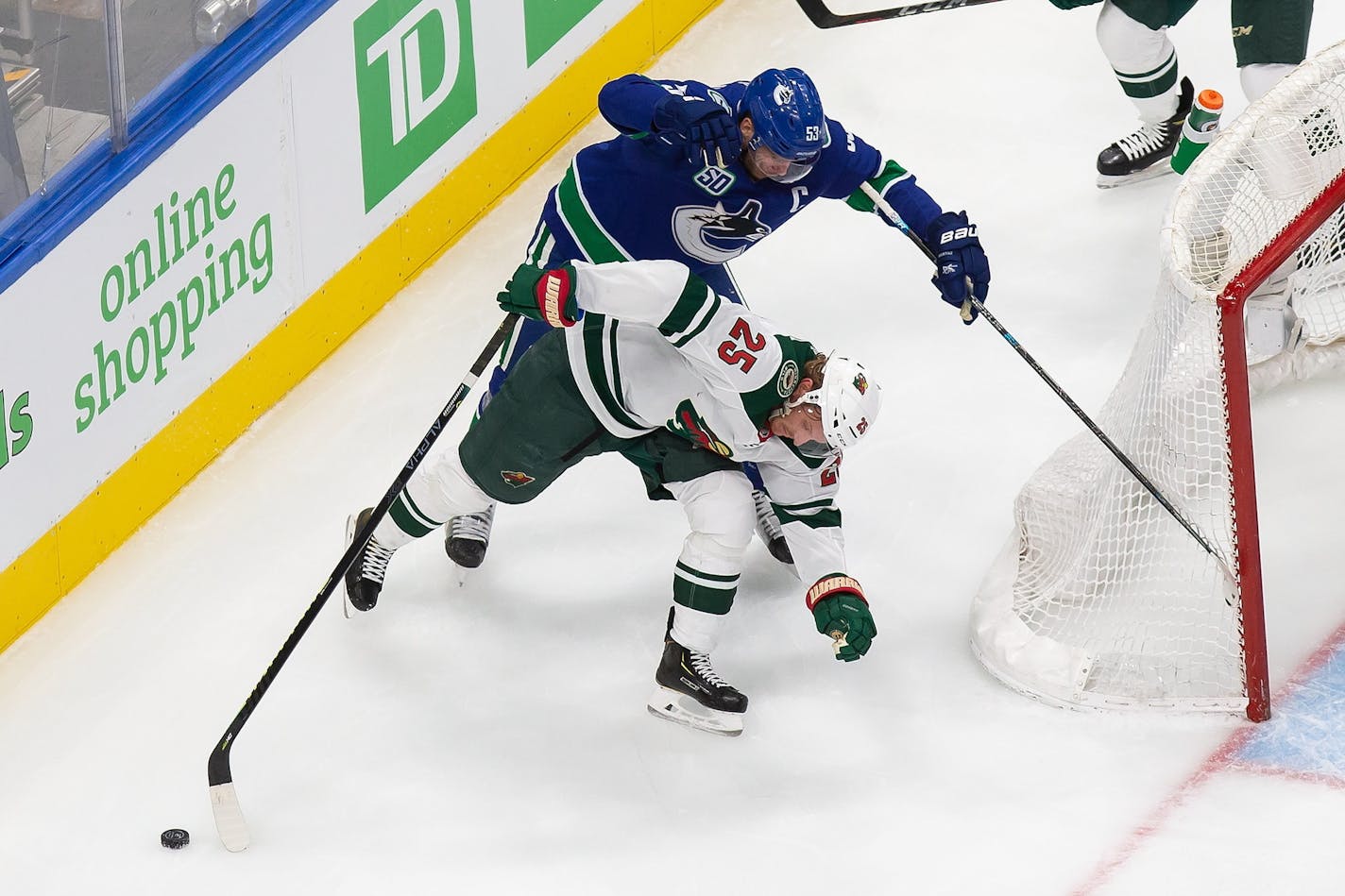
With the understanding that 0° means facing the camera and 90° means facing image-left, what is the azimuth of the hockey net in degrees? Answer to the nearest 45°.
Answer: approximately 315°

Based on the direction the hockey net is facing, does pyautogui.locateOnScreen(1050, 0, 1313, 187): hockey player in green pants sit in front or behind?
behind

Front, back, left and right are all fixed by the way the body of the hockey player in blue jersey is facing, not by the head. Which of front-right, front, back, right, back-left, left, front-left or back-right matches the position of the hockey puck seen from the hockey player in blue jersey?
right

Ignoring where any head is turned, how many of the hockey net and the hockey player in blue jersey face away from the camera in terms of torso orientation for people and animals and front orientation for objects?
0

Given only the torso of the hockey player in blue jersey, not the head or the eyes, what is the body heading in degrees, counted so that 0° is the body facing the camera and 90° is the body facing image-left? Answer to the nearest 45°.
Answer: approximately 315°

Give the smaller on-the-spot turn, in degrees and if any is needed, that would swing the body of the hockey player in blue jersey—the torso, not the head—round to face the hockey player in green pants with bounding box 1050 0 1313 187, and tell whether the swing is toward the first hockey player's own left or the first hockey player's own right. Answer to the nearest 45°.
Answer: approximately 90° to the first hockey player's own left
